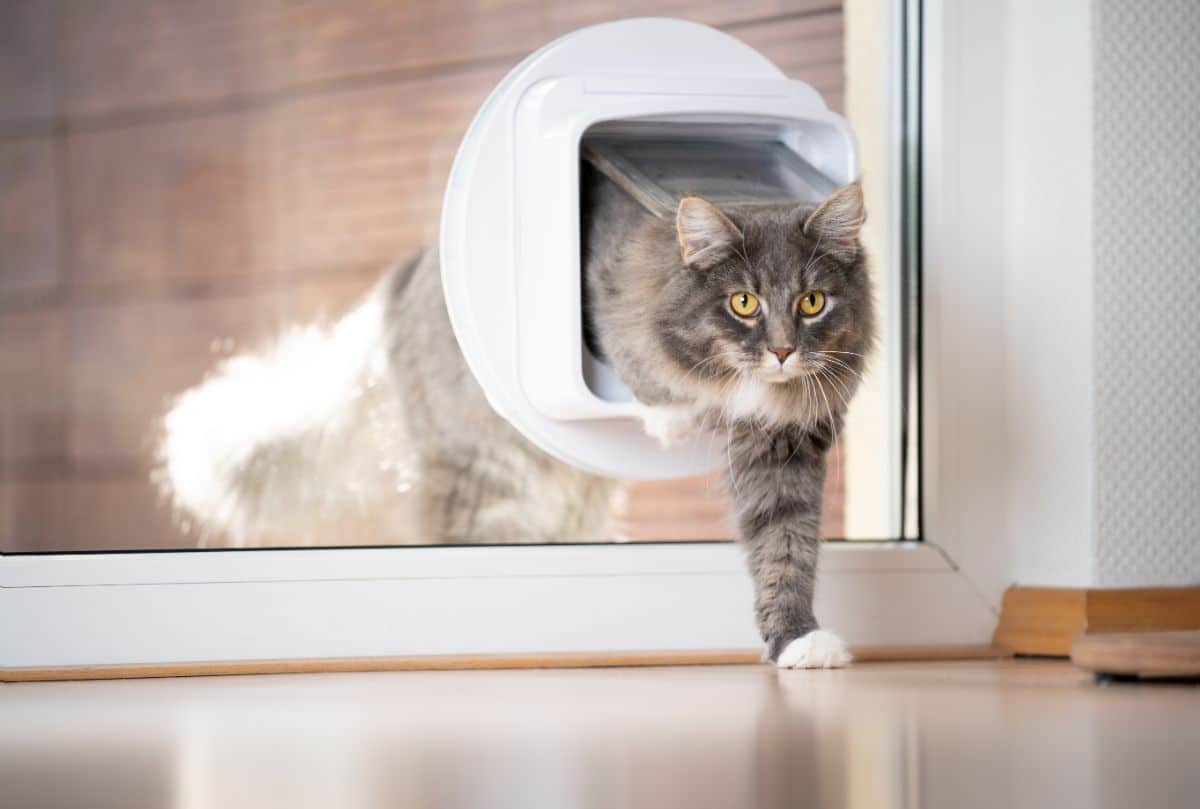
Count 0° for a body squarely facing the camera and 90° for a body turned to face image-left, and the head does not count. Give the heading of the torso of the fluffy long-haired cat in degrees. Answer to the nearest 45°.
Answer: approximately 315°
